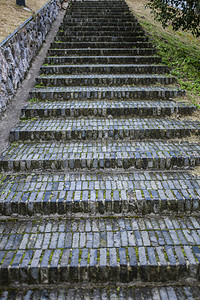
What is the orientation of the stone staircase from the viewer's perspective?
toward the camera

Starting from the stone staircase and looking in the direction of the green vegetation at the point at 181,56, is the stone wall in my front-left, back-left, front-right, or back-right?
front-left

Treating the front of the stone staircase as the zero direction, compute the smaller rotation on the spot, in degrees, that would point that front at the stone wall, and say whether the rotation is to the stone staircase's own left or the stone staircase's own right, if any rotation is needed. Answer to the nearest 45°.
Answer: approximately 135° to the stone staircase's own right

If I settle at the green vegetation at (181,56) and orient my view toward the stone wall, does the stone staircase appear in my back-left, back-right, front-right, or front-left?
front-left

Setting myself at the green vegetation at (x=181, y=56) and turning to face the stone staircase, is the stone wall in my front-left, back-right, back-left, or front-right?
front-right
